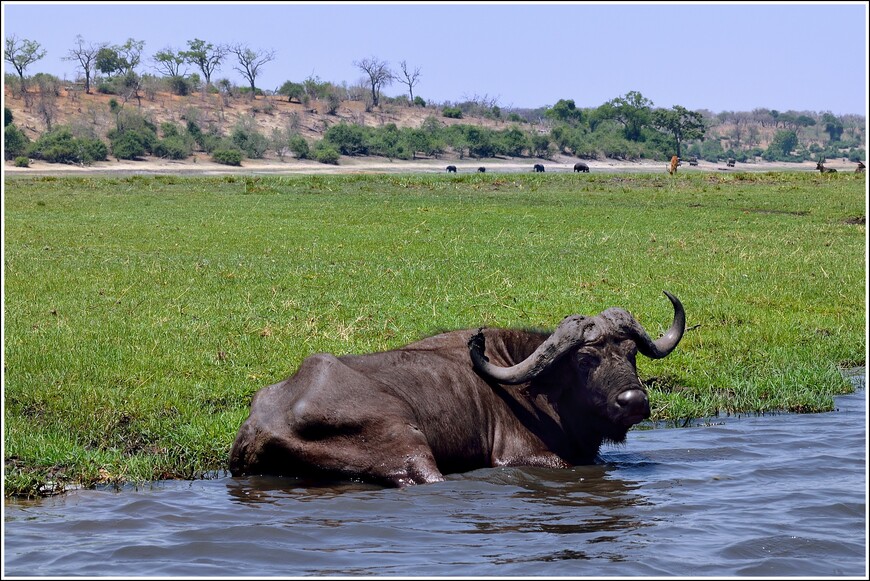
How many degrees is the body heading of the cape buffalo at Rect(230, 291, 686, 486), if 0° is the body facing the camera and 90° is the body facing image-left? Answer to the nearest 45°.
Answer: approximately 270°
